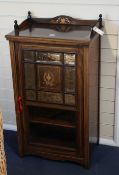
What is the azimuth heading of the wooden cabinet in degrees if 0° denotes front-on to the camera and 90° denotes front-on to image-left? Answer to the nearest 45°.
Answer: approximately 0°
